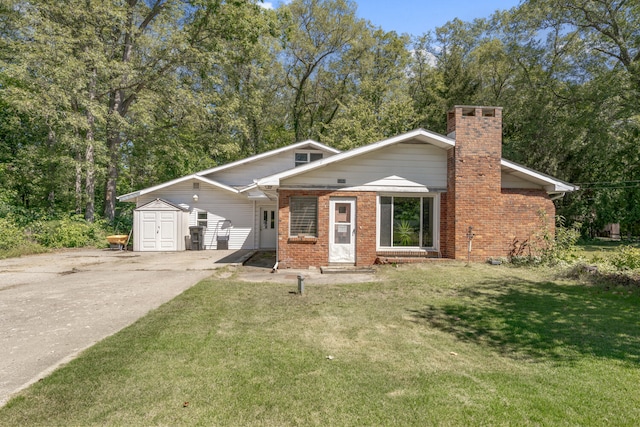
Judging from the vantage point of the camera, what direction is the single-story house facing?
facing the viewer

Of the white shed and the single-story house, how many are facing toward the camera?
2

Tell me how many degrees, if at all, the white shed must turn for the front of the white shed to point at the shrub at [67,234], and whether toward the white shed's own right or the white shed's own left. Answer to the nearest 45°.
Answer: approximately 135° to the white shed's own right

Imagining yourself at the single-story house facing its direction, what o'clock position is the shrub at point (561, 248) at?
The shrub is roughly at 9 o'clock from the single-story house.

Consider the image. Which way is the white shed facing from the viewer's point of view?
toward the camera

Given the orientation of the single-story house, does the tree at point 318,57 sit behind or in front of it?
behind

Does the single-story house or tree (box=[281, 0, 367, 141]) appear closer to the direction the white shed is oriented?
the single-story house

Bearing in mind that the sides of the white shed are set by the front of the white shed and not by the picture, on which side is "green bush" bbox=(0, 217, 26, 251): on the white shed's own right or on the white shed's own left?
on the white shed's own right

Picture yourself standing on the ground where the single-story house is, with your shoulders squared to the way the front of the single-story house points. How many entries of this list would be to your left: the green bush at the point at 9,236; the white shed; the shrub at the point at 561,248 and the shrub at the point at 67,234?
1

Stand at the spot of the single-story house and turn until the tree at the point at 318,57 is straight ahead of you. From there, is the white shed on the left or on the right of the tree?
left
